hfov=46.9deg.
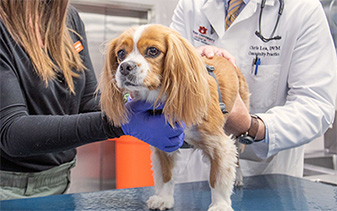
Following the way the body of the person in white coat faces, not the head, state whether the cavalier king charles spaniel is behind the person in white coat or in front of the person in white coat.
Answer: in front

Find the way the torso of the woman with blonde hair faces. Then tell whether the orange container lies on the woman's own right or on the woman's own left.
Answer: on the woman's own left

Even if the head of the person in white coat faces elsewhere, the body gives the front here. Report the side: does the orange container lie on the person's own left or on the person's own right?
on the person's own right

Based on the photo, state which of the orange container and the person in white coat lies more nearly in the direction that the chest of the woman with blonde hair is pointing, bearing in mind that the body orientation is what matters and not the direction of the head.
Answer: the person in white coat

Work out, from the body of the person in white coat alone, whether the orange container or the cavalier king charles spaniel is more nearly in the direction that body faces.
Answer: the cavalier king charles spaniel

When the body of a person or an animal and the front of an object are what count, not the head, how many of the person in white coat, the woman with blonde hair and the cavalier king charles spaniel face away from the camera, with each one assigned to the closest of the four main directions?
0

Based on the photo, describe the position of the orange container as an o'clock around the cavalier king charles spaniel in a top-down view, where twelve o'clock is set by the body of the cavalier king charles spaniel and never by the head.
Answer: The orange container is roughly at 4 o'clock from the cavalier king charles spaniel.

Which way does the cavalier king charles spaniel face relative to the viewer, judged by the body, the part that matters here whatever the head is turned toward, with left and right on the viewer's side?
facing the viewer and to the left of the viewer

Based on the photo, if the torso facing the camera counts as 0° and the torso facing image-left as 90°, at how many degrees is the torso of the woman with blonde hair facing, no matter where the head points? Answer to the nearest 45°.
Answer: approximately 315°
